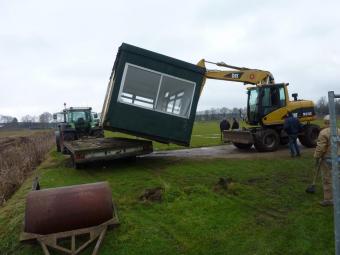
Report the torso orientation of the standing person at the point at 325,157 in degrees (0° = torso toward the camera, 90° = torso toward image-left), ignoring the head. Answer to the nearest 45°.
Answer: approximately 90°

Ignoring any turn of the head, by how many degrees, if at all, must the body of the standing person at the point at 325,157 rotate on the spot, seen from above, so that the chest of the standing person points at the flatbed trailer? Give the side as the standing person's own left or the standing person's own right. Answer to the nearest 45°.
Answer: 0° — they already face it

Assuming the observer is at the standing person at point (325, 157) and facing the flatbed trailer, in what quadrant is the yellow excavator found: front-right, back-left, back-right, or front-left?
front-right

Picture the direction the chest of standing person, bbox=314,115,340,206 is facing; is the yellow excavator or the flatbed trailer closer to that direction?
the flatbed trailer
